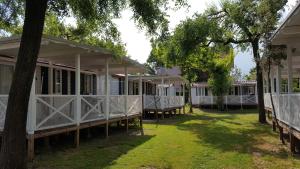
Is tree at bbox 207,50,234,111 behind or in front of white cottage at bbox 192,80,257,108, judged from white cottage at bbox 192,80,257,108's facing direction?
in front

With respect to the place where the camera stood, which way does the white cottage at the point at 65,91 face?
facing the viewer and to the right of the viewer

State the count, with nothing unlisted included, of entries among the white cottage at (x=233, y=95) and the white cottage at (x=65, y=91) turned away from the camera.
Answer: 0

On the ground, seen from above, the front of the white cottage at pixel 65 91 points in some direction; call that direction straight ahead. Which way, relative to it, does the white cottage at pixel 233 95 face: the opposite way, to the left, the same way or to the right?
to the right

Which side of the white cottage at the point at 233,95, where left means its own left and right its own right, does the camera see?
front

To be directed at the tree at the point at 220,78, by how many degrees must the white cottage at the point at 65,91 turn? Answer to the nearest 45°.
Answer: approximately 90° to its left

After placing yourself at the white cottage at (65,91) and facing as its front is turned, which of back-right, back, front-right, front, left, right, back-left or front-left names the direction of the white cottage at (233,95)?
left

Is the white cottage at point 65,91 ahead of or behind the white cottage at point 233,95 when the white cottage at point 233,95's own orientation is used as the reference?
ahead
